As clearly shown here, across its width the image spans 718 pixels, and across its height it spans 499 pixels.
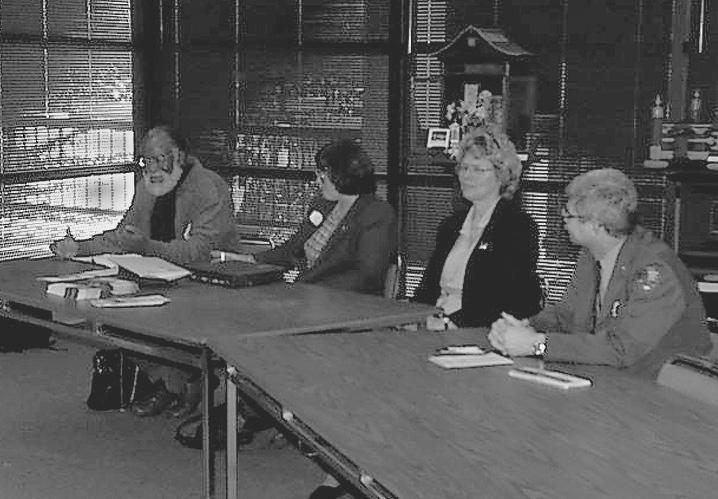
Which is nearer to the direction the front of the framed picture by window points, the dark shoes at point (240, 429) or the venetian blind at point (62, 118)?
the dark shoes

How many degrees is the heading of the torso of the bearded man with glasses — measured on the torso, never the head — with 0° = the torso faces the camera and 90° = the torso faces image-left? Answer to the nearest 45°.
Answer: approximately 45°

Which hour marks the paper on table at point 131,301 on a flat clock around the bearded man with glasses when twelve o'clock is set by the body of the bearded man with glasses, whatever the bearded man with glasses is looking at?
The paper on table is roughly at 11 o'clock from the bearded man with glasses.

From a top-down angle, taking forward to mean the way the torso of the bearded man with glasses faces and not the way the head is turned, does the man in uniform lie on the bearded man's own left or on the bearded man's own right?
on the bearded man's own left

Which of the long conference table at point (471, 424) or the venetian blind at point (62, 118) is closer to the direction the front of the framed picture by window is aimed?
the long conference table

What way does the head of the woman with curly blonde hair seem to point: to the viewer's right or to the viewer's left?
to the viewer's left

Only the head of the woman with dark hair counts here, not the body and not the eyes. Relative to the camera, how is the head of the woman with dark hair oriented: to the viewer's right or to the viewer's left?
to the viewer's left
